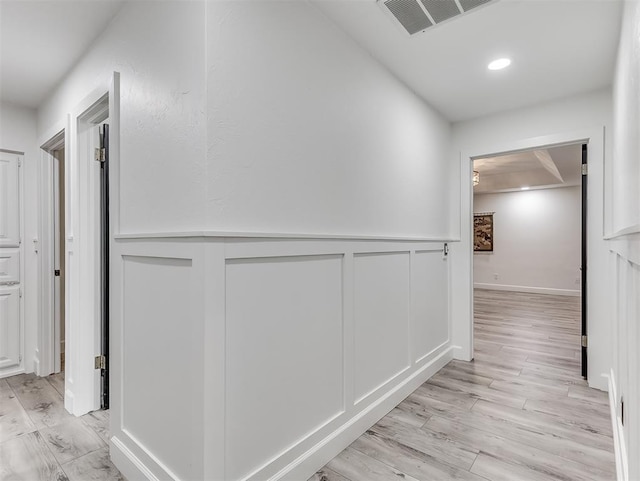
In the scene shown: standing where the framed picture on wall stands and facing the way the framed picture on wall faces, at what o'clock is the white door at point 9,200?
The white door is roughly at 1 o'clock from the framed picture on wall.

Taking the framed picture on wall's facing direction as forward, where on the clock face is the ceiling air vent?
The ceiling air vent is roughly at 12 o'clock from the framed picture on wall.

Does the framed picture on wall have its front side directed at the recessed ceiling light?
yes

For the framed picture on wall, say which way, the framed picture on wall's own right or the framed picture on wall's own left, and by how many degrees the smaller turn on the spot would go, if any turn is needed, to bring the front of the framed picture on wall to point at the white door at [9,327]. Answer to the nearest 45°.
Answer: approximately 45° to the framed picture on wall's own right

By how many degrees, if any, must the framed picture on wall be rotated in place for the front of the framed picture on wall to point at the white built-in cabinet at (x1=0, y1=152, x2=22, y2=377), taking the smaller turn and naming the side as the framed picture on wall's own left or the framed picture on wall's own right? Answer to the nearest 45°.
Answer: approximately 45° to the framed picture on wall's own right

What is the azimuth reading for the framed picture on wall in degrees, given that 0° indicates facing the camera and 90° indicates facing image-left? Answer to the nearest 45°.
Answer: approximately 0°
